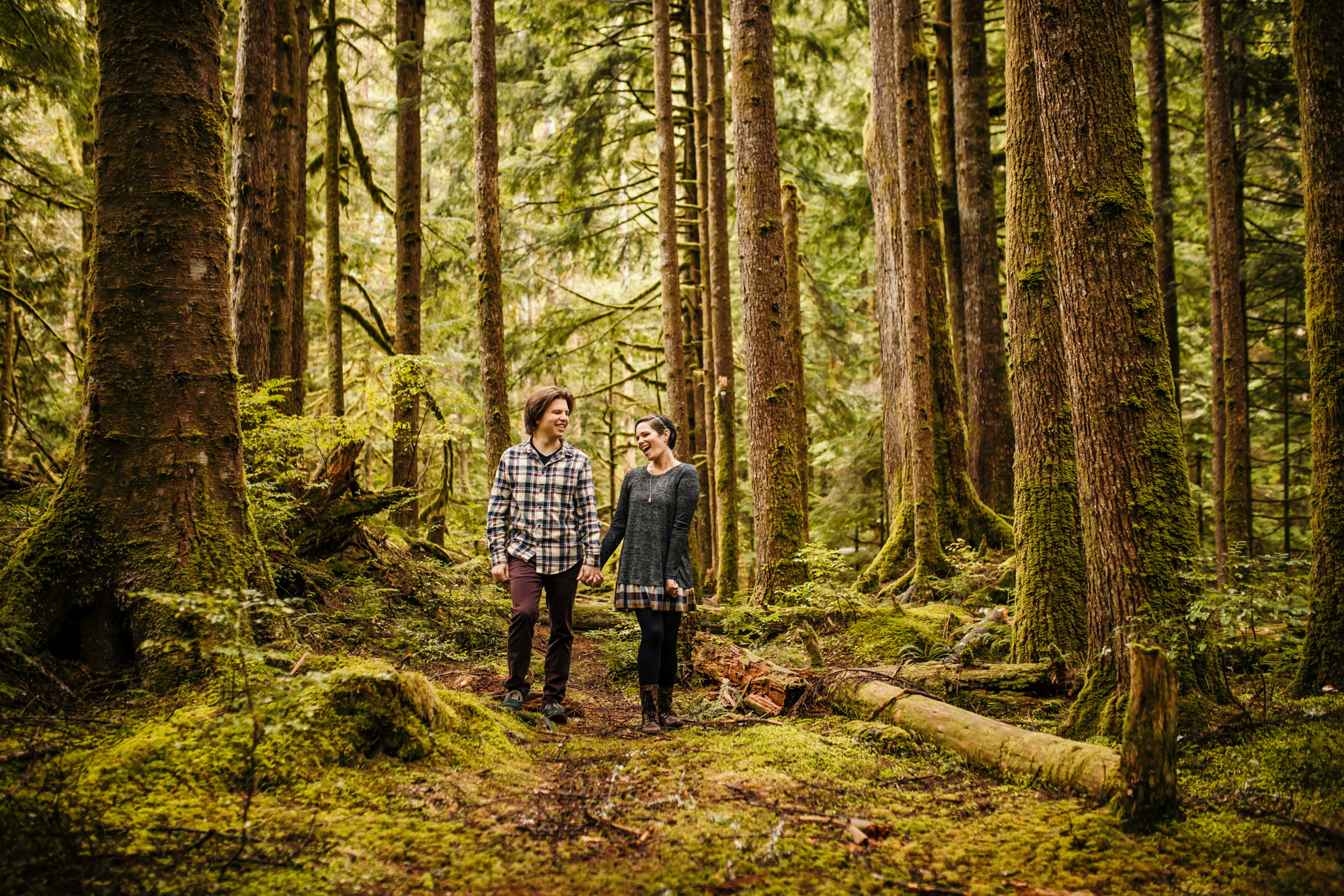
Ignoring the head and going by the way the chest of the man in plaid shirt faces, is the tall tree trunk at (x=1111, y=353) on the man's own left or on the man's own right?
on the man's own left

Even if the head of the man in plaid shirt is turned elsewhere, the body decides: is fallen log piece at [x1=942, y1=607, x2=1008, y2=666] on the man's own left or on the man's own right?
on the man's own left

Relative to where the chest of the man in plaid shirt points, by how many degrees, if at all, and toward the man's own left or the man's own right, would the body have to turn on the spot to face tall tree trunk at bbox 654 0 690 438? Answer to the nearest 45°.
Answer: approximately 180°

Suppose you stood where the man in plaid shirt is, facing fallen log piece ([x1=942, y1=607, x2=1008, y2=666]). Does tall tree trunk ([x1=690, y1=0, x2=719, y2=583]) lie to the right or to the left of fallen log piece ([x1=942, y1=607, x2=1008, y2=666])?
left

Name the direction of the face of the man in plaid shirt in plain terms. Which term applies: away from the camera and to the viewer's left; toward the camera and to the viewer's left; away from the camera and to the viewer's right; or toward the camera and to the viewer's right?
toward the camera and to the viewer's right

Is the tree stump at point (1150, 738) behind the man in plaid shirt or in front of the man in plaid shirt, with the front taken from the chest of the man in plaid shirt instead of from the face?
in front

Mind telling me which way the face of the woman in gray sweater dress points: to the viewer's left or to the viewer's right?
to the viewer's left

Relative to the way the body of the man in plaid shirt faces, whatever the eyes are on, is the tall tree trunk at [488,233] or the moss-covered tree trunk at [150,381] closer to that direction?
the moss-covered tree trunk

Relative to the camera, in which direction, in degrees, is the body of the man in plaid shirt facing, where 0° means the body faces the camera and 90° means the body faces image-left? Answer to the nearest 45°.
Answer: approximately 0°
